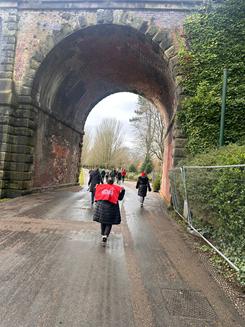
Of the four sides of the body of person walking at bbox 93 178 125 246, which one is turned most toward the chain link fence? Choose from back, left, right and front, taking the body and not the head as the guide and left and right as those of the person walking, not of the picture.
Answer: right

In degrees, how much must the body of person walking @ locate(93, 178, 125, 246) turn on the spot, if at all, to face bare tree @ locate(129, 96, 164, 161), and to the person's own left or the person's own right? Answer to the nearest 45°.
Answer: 0° — they already face it

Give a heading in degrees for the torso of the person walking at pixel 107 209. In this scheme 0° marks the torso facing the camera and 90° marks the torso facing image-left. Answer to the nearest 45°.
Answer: approximately 180°

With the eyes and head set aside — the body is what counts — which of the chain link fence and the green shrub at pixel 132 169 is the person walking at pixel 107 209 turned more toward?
the green shrub

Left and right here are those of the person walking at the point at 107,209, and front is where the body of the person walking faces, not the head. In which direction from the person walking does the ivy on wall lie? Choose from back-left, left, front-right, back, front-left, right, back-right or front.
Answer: front-right

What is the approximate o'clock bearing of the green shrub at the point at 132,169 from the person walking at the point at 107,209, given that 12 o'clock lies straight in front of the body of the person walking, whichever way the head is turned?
The green shrub is roughly at 12 o'clock from the person walking.

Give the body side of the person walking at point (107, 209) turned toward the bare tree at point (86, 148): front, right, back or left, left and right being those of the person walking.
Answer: front
